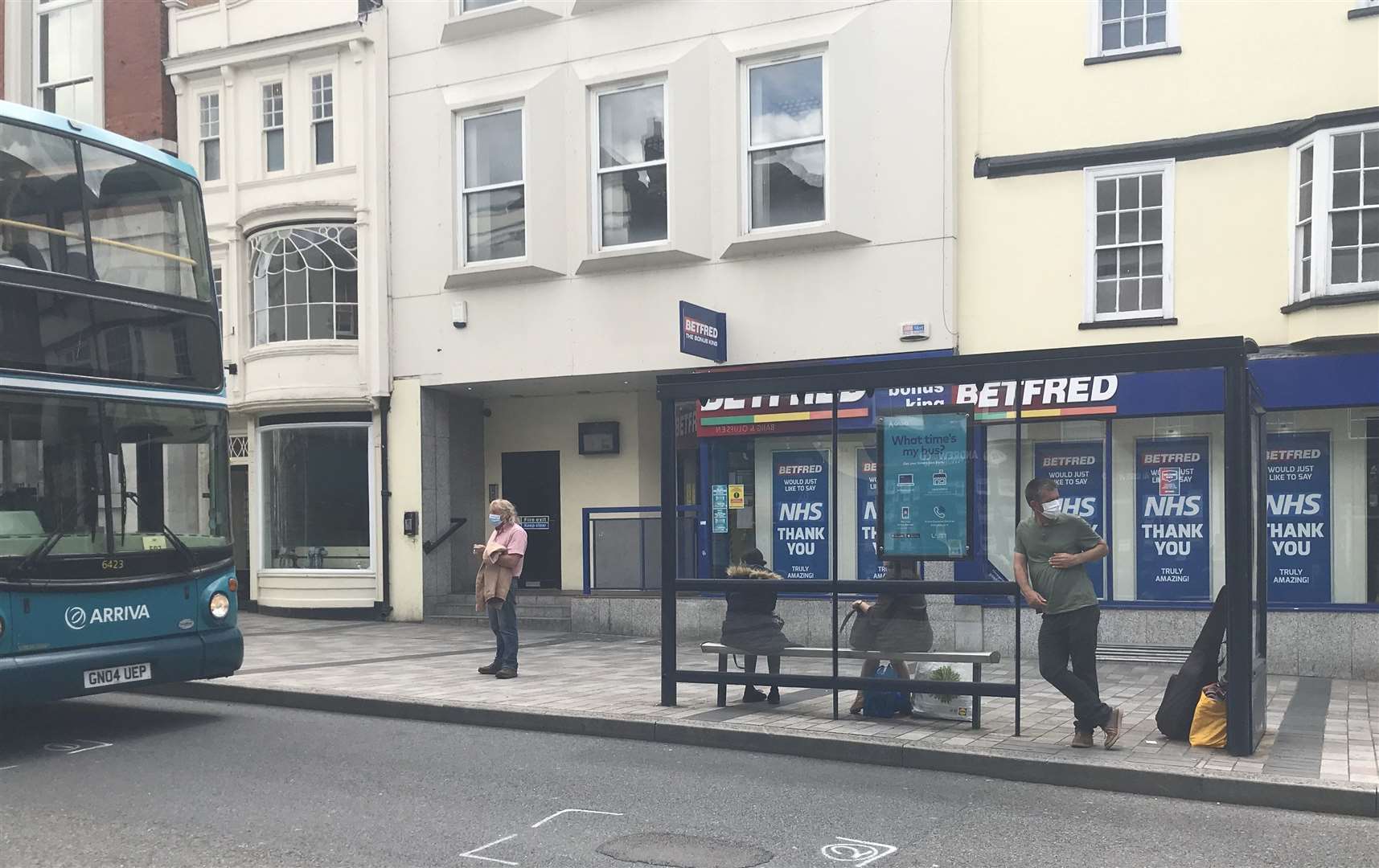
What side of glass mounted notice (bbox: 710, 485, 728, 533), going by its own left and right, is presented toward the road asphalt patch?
front

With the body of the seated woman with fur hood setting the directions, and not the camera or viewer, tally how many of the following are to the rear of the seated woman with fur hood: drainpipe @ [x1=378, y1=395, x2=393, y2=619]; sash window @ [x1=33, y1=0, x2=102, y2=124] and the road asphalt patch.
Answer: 1

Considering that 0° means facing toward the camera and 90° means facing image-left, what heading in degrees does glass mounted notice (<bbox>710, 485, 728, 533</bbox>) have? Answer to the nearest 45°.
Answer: approximately 0°

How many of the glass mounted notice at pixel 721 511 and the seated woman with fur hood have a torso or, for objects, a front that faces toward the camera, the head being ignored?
1

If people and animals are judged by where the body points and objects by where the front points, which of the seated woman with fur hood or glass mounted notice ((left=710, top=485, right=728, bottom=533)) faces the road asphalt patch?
the glass mounted notice

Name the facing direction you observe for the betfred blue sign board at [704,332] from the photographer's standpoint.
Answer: facing the viewer and to the right of the viewer
